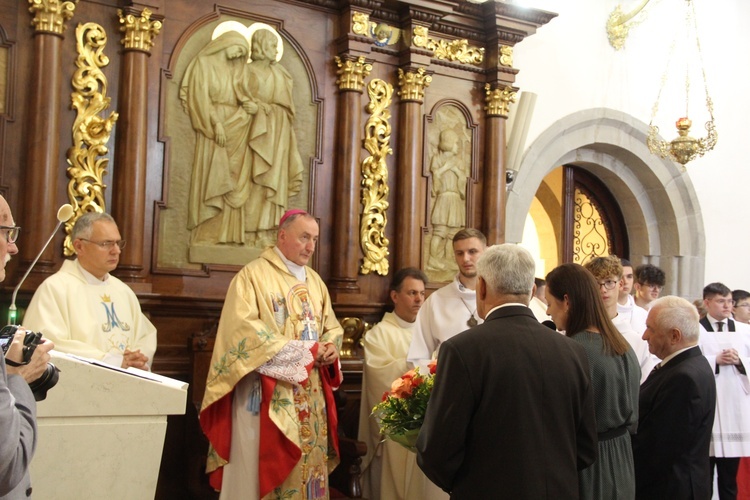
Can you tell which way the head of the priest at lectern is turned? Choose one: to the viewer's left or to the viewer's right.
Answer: to the viewer's right

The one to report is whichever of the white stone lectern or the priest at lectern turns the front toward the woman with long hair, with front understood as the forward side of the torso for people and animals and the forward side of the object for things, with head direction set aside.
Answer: the priest at lectern

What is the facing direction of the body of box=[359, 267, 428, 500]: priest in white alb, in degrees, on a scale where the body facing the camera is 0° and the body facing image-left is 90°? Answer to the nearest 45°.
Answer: approximately 315°

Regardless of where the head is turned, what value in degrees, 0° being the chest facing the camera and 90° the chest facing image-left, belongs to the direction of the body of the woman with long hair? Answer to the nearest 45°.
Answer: approximately 135°

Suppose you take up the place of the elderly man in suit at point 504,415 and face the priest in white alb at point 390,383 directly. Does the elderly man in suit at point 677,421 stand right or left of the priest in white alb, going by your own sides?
right

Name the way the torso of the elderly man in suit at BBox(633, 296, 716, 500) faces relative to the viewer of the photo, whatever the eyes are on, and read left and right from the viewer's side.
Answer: facing to the left of the viewer

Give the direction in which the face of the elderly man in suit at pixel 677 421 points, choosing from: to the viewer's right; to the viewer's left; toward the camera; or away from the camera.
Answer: to the viewer's left
